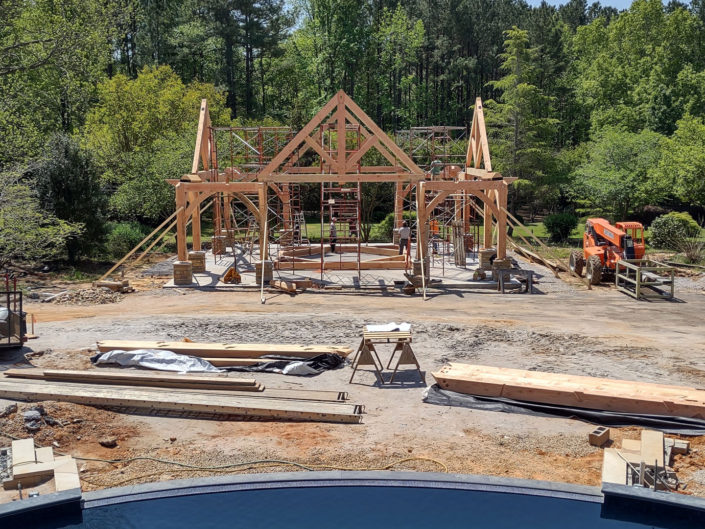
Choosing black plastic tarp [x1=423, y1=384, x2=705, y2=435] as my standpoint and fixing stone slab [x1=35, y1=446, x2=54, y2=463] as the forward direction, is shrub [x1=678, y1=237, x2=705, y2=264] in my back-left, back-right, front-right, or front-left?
back-right

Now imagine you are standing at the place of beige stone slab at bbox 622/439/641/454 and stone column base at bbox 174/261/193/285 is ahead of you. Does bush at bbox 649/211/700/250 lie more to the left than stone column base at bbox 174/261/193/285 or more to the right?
right

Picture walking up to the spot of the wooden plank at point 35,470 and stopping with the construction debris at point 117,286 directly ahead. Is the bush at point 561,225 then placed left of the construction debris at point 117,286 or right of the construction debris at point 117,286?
right

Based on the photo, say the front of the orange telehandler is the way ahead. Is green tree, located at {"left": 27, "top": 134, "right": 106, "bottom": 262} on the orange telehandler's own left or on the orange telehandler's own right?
on the orange telehandler's own right
